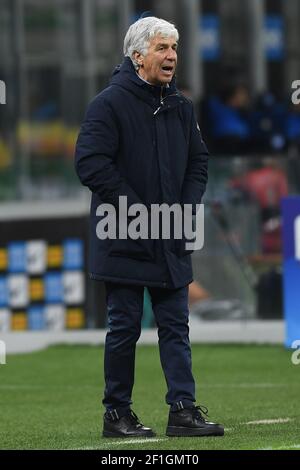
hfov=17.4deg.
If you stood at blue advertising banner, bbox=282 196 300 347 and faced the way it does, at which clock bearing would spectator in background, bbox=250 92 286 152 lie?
The spectator in background is roughly at 6 o'clock from the blue advertising banner.

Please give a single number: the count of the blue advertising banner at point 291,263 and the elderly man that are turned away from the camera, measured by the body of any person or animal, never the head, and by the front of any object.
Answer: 0

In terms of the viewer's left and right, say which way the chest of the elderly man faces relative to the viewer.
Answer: facing the viewer and to the right of the viewer

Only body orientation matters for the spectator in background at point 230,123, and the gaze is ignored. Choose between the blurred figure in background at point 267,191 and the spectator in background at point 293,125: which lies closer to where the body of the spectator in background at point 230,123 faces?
the blurred figure in background

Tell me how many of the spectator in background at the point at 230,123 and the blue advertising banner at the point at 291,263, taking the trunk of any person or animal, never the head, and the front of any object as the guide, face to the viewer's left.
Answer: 0

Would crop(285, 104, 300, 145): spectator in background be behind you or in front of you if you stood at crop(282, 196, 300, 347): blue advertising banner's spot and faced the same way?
behind

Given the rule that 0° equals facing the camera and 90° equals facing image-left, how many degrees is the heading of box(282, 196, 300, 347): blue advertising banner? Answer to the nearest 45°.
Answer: approximately 0°

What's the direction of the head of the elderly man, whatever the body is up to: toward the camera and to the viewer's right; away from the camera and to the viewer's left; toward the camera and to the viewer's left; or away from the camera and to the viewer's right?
toward the camera and to the viewer's right

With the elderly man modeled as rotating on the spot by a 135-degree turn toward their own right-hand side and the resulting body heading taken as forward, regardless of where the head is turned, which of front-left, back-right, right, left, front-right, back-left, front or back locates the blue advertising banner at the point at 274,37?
right

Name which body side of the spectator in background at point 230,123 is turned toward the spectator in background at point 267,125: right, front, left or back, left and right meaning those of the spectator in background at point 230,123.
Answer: left
